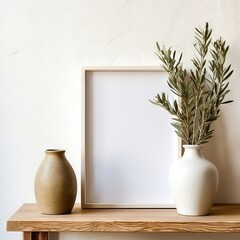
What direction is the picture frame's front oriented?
toward the camera
